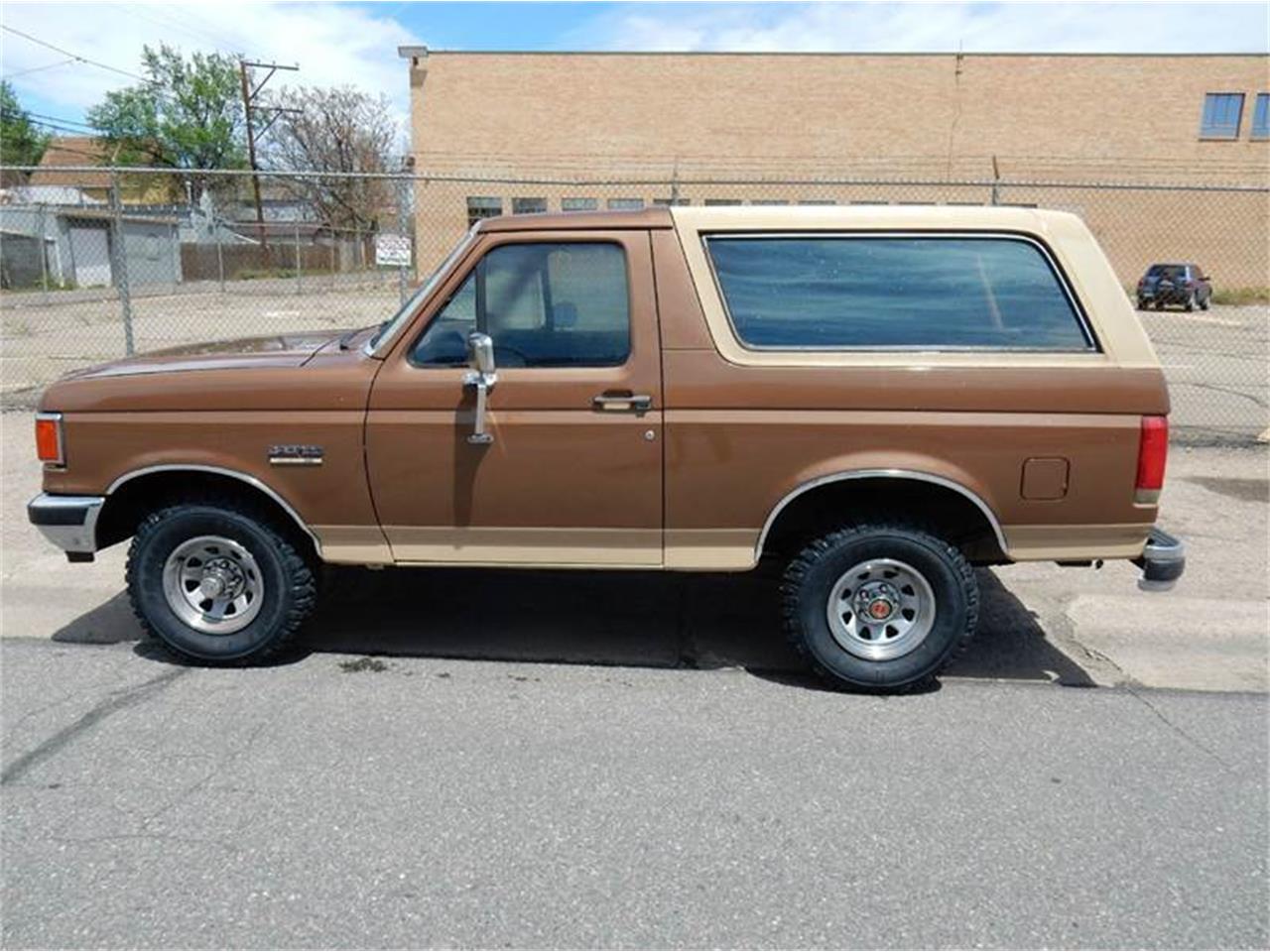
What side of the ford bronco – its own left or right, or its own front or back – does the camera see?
left

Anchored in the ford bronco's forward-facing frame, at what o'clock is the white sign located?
The white sign is roughly at 2 o'clock from the ford bronco.

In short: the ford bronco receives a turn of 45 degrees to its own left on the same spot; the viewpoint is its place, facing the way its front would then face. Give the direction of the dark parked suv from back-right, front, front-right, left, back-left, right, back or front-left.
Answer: back

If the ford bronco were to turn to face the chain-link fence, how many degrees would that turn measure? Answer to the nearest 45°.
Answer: approximately 90° to its right
